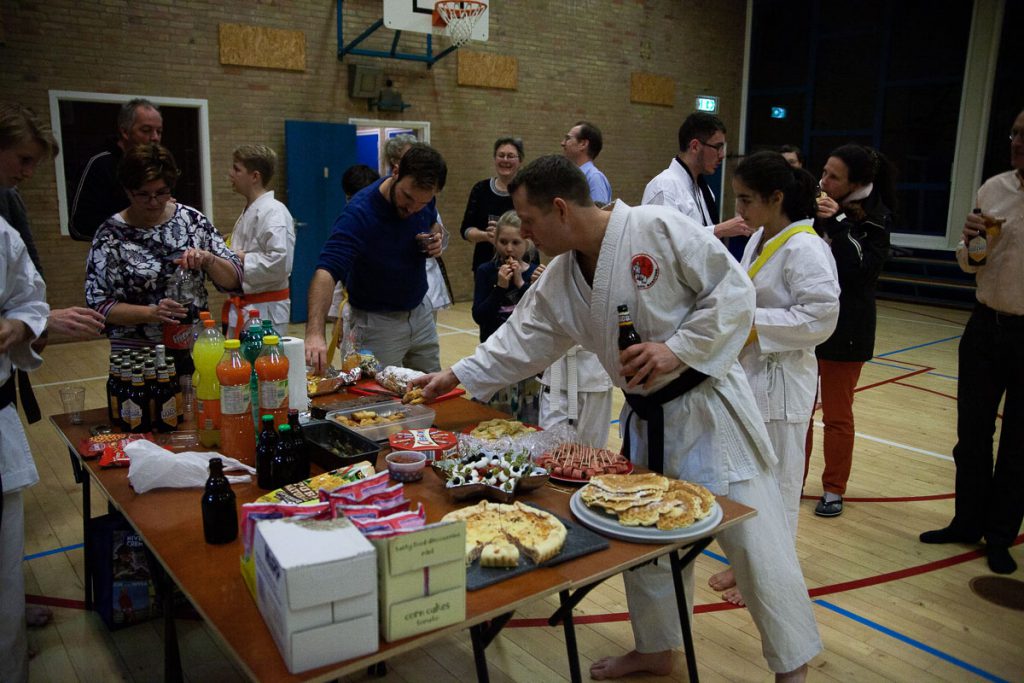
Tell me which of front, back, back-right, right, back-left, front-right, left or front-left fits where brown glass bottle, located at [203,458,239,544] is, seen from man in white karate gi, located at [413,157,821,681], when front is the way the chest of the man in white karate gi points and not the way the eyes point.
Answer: front

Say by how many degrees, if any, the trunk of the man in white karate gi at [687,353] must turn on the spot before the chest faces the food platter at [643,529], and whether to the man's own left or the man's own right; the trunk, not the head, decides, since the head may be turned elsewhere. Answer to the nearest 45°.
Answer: approximately 45° to the man's own left

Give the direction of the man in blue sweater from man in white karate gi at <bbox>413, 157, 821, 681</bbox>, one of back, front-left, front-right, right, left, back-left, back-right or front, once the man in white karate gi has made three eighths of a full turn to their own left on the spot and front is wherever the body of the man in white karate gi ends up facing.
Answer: back-left

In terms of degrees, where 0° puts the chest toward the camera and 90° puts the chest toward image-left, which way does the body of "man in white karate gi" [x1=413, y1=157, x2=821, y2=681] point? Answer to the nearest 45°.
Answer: approximately 45°

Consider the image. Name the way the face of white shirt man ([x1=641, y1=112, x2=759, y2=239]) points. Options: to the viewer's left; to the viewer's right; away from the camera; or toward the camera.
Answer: to the viewer's right

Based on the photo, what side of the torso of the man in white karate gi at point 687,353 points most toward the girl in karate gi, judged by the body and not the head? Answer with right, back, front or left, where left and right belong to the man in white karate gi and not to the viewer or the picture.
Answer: back

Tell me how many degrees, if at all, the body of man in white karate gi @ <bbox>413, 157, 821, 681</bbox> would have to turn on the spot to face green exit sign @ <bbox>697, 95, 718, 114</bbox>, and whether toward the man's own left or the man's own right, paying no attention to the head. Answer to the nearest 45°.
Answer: approximately 135° to the man's own right

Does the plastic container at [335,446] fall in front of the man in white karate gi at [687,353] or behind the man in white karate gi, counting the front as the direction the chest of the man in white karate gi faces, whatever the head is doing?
in front

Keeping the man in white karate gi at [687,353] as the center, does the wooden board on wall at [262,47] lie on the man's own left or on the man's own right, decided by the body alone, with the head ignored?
on the man's own right

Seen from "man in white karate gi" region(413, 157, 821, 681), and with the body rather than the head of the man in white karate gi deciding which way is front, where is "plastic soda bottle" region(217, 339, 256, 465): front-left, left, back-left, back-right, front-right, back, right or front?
front-right

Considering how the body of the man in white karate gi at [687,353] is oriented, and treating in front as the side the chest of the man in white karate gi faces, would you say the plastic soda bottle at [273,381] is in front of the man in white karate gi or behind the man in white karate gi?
in front

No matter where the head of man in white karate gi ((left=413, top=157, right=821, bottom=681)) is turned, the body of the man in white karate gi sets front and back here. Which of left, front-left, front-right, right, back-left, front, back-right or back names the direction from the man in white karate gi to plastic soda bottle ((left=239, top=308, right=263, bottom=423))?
front-right

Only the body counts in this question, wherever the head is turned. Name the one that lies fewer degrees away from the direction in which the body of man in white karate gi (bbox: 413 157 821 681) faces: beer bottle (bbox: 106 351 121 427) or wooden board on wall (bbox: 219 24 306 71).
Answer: the beer bottle

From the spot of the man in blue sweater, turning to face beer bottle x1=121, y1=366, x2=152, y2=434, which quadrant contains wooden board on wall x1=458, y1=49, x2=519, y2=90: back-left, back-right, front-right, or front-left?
back-right

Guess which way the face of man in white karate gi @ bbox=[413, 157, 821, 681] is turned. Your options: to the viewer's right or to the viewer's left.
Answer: to the viewer's left

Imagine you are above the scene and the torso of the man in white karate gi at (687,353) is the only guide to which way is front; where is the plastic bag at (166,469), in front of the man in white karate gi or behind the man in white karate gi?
in front

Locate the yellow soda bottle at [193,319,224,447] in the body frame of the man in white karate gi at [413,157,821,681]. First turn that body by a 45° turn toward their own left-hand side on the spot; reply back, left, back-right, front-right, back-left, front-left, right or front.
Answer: right
